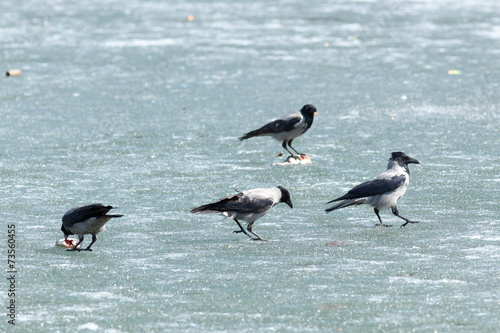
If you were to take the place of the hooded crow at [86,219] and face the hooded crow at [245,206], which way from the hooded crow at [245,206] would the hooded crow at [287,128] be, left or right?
left

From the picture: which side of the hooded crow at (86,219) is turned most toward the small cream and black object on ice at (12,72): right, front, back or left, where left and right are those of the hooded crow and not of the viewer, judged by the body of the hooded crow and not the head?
right

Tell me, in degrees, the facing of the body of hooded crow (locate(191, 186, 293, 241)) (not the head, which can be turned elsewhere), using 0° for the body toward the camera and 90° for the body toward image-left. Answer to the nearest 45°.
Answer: approximately 270°

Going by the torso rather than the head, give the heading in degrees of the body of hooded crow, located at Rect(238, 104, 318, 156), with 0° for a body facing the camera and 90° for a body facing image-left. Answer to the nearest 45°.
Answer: approximately 270°

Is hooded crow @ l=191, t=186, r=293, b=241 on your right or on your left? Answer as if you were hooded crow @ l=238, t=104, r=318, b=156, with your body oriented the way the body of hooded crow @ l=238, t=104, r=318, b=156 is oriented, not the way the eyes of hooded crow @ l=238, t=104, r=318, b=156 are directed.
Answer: on your right

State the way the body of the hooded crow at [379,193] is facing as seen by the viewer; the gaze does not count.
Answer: to the viewer's right

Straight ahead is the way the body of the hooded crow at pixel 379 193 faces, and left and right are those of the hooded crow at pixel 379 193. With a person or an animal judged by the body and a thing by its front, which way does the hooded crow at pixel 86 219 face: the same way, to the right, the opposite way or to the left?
the opposite way

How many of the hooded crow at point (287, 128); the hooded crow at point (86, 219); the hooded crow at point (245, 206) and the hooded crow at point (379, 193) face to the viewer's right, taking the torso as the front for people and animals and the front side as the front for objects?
3

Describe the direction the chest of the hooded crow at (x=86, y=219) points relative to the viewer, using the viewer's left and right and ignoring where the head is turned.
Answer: facing to the left of the viewer
